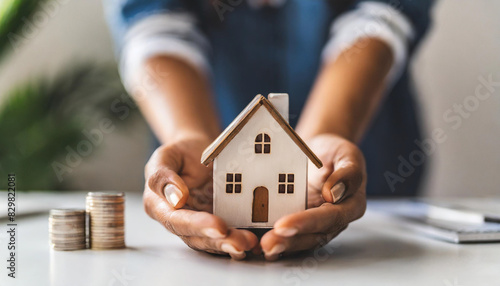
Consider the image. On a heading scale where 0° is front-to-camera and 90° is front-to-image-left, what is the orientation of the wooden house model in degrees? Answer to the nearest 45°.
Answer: approximately 0°

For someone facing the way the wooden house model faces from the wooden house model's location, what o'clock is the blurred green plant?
The blurred green plant is roughly at 5 o'clock from the wooden house model.

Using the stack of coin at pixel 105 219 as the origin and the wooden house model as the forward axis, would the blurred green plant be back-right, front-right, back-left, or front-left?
back-left
